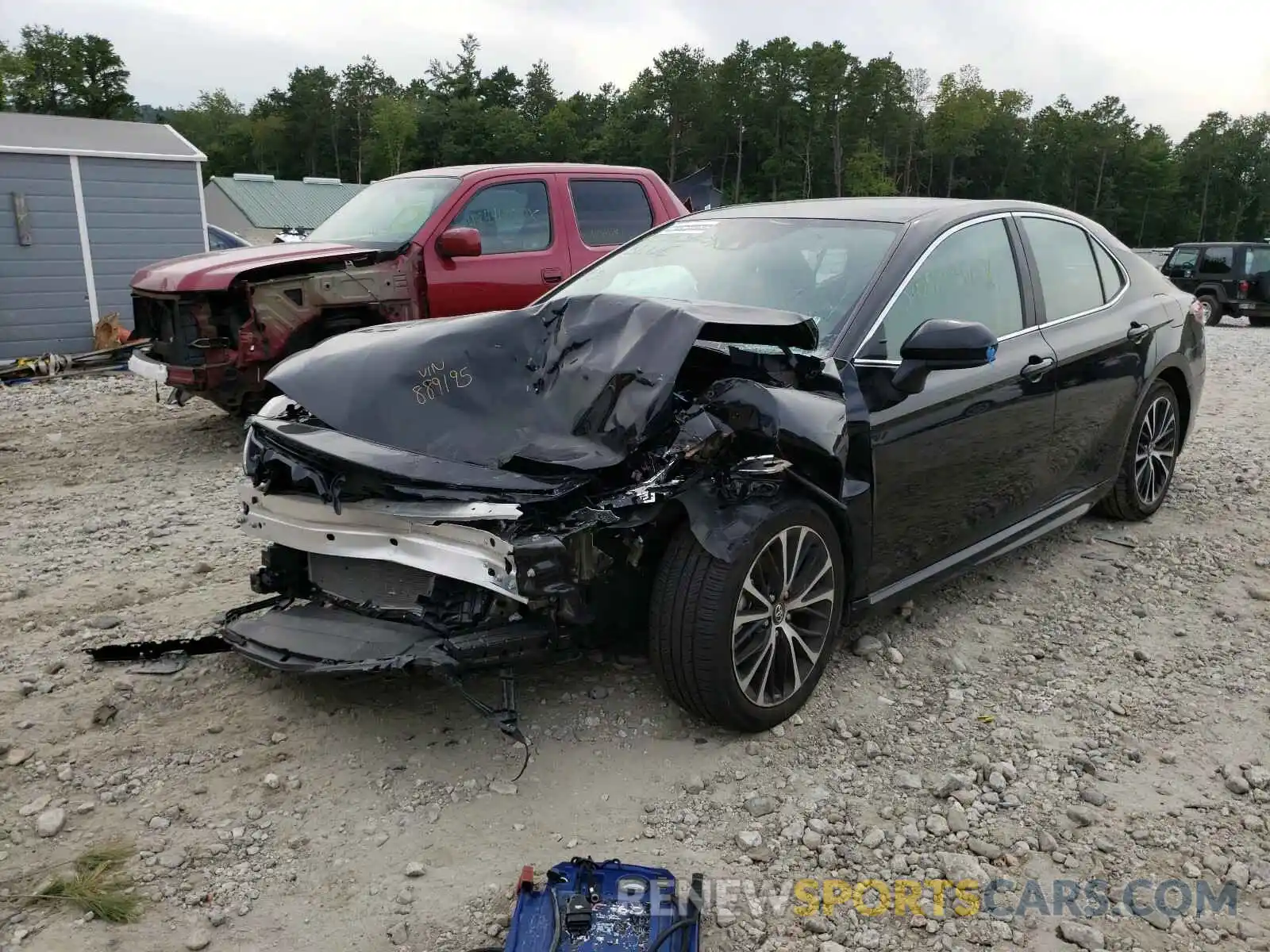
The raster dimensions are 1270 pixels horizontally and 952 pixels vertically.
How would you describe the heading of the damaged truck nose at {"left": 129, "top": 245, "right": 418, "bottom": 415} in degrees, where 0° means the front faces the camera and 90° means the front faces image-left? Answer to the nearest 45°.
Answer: approximately 45°

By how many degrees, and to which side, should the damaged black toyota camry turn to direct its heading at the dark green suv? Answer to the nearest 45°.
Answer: approximately 180°

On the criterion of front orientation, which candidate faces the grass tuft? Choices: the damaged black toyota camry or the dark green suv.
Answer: the damaged black toyota camry

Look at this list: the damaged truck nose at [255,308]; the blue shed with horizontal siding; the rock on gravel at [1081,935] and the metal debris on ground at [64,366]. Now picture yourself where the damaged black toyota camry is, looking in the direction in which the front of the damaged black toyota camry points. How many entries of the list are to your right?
3

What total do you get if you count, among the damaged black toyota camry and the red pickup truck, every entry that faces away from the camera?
0

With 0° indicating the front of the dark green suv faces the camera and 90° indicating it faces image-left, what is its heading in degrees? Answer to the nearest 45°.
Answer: approximately 135°

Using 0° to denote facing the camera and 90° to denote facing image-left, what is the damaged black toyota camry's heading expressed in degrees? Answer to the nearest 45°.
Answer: approximately 45°

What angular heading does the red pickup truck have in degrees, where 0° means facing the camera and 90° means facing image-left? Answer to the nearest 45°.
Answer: approximately 45°

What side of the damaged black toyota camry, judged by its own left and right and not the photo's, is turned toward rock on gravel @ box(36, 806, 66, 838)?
front
